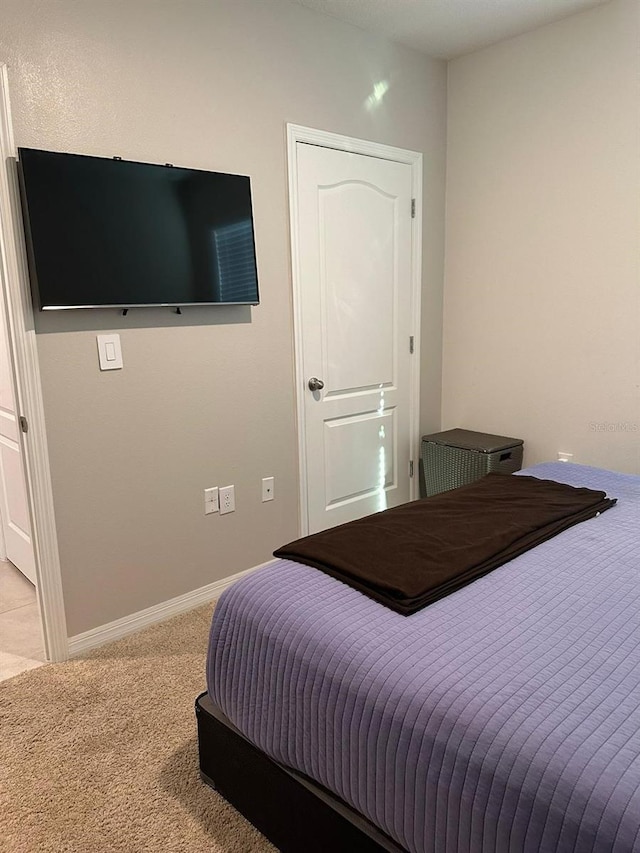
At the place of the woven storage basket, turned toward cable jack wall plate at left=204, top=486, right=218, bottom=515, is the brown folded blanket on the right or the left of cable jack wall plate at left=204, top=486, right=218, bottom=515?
left

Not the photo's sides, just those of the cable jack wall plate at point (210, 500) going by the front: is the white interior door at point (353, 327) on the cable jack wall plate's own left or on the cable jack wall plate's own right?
on the cable jack wall plate's own left

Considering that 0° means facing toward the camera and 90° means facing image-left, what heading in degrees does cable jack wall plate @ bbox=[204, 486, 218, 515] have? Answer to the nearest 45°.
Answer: approximately 315°

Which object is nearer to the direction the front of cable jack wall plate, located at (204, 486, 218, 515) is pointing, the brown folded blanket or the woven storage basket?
the brown folded blanket

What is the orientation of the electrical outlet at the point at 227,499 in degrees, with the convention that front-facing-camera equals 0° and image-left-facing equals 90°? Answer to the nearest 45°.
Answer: approximately 315°

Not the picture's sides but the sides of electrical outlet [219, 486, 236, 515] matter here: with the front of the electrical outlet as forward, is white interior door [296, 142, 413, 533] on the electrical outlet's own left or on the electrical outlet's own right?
on the electrical outlet's own left
